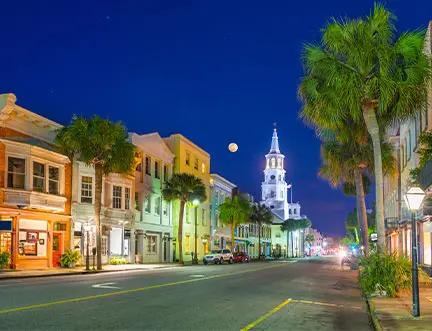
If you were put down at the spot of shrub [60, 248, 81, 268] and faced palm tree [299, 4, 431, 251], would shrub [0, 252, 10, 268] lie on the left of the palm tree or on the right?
right

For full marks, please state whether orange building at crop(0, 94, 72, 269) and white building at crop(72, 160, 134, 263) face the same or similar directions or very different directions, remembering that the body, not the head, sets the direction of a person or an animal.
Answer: same or similar directions

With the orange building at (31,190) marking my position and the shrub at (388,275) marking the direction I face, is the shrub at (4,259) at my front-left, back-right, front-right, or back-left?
front-right

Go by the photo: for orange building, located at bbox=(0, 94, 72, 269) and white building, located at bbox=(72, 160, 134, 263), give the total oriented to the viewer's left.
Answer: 0

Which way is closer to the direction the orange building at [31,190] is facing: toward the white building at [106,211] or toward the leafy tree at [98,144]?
the leafy tree

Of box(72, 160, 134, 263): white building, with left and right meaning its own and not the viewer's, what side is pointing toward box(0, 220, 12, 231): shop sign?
right

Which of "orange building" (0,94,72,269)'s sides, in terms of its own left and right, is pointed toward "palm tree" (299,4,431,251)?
front

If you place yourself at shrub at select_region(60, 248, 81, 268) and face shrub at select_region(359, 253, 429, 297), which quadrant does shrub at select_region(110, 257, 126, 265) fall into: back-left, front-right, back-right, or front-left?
back-left

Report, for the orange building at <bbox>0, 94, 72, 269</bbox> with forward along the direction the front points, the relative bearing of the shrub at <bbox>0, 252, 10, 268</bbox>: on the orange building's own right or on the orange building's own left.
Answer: on the orange building's own right

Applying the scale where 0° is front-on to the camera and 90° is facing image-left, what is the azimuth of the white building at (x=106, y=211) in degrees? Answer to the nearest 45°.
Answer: approximately 315°

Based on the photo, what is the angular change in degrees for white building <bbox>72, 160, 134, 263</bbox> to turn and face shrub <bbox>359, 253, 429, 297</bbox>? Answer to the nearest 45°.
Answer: approximately 45° to its right

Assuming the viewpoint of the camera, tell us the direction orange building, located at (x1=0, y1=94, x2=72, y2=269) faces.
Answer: facing the viewer and to the right of the viewer

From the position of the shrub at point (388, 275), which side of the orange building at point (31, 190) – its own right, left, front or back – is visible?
front

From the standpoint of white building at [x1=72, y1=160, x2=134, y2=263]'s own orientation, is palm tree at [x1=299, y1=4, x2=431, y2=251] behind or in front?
in front

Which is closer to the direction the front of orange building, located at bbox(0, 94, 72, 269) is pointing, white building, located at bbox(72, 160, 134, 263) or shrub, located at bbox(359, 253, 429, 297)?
the shrub

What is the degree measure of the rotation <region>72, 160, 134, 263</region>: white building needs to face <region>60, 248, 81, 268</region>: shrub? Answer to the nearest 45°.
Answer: approximately 45° to its right

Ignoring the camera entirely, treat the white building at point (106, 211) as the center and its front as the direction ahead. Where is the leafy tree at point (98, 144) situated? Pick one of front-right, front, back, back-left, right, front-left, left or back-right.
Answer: front-right

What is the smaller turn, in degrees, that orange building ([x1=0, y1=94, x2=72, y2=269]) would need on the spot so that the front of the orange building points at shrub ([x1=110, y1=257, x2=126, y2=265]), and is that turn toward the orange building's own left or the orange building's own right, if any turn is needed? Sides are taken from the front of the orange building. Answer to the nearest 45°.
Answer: approximately 90° to the orange building's own left
